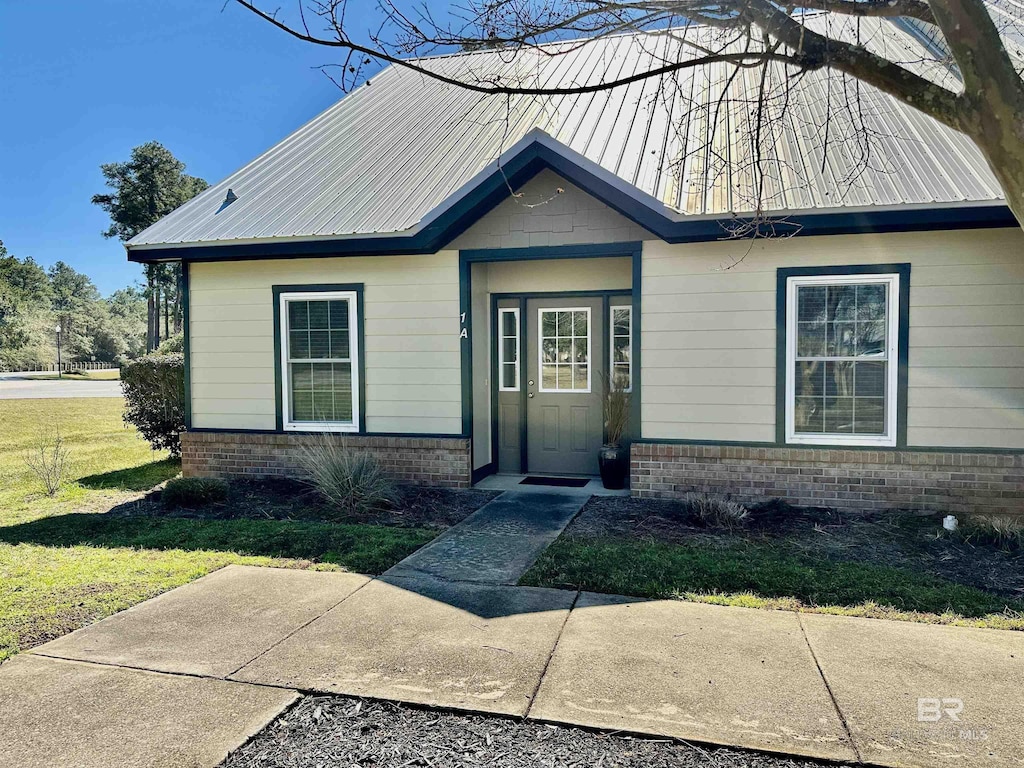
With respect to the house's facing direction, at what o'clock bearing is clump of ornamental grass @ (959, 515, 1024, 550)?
The clump of ornamental grass is roughly at 10 o'clock from the house.

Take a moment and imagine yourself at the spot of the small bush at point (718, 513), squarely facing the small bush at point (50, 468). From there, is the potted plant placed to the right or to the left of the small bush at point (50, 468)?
right

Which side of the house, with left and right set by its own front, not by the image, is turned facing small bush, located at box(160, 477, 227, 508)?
right

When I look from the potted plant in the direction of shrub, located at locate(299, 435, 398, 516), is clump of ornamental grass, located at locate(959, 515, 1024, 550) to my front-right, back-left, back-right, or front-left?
back-left

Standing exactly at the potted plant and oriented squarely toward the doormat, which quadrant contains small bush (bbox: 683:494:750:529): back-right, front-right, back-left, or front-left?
back-left

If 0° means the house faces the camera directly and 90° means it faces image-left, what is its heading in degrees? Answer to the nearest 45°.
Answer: approximately 0°

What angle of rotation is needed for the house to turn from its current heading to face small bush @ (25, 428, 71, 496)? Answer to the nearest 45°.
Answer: approximately 90° to its right

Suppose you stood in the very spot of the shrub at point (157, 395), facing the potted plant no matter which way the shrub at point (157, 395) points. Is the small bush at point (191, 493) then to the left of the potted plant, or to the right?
right

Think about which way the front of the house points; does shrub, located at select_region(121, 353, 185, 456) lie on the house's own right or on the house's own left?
on the house's own right

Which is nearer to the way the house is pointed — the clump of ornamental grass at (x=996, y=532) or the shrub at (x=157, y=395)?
the clump of ornamental grass
